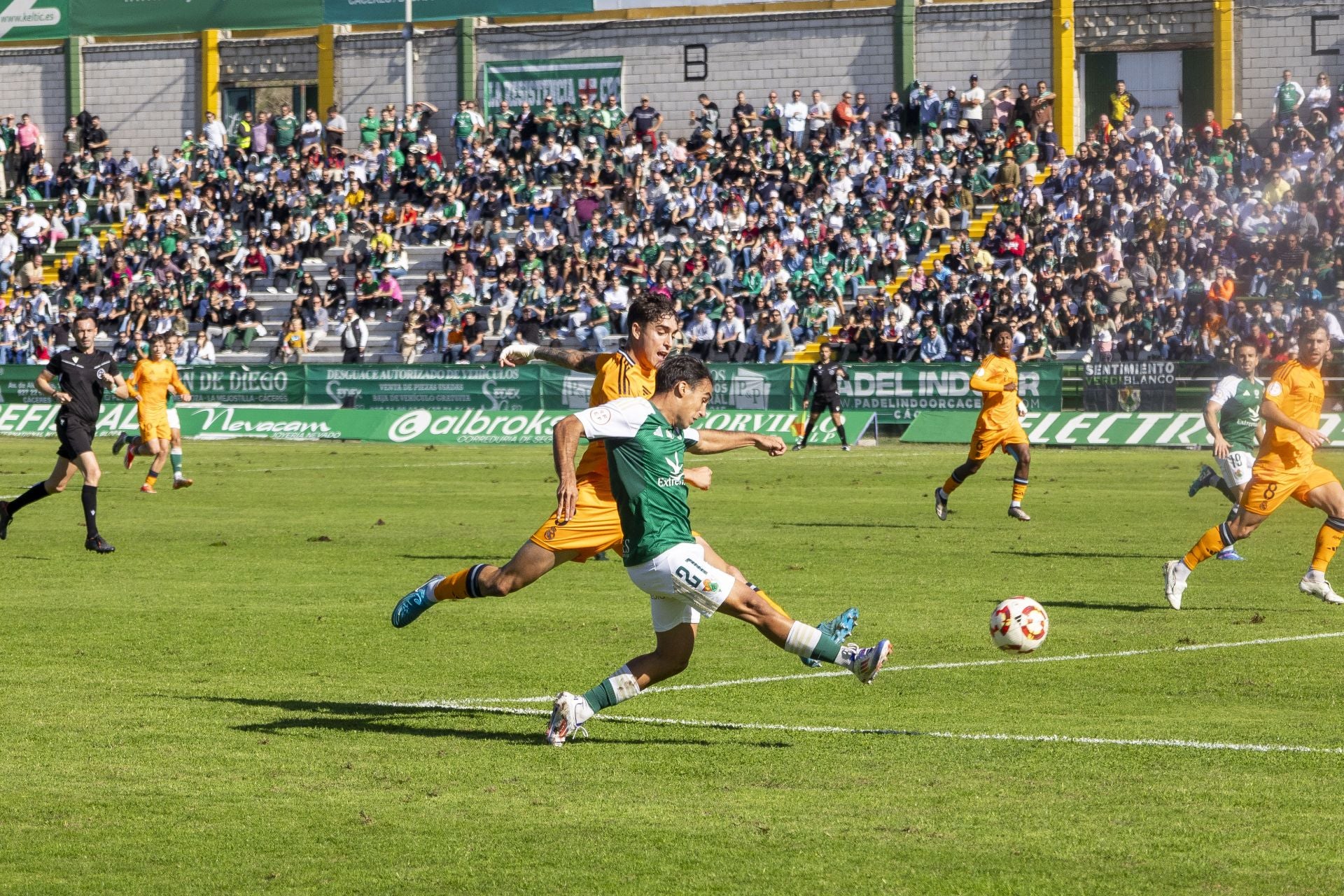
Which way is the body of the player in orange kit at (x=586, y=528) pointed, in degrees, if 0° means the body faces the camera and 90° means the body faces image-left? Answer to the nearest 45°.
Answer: approximately 315°

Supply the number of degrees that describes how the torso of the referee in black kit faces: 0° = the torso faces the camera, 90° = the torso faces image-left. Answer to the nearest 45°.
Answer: approximately 315°

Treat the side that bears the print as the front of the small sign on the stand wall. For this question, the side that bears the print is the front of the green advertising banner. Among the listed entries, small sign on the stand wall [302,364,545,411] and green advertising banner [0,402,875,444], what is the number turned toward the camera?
2

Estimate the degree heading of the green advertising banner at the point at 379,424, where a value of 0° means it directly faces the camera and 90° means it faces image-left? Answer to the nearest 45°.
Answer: approximately 0°

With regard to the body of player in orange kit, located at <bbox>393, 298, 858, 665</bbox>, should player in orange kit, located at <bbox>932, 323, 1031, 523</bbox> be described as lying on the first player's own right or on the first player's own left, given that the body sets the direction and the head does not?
on the first player's own left

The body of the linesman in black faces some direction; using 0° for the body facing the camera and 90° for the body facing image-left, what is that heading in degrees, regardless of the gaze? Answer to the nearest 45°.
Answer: approximately 0°
